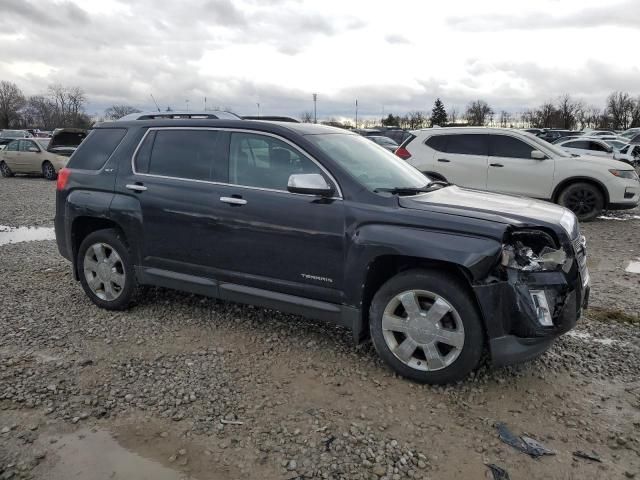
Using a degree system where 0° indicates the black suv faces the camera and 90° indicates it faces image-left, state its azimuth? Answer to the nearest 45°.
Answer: approximately 315°

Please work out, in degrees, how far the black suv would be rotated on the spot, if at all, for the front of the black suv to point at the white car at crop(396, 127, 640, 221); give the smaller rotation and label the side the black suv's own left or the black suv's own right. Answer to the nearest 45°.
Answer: approximately 90° to the black suv's own left

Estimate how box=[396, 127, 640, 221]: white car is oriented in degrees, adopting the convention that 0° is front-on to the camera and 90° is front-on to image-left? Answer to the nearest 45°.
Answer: approximately 270°

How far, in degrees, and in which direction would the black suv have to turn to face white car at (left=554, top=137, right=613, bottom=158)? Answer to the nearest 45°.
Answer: approximately 90° to its left

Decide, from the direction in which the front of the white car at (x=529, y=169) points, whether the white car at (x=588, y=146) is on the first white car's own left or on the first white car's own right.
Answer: on the first white car's own left

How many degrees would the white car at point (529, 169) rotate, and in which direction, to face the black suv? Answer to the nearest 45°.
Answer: approximately 90° to its right
